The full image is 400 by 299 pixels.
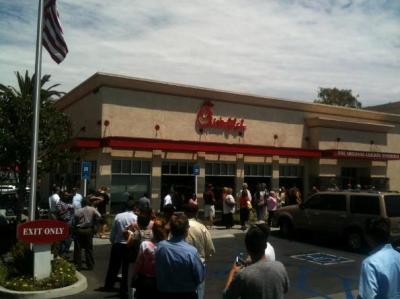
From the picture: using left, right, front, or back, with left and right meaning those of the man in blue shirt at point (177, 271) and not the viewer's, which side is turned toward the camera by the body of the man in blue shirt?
back

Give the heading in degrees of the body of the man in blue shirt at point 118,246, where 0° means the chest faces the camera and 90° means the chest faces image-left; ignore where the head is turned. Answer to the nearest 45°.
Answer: approximately 225°

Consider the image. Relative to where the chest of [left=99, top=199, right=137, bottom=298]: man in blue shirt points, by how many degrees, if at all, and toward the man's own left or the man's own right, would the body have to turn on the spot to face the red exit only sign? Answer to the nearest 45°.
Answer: approximately 135° to the man's own left

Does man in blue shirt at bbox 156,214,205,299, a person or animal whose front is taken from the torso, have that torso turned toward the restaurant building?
yes

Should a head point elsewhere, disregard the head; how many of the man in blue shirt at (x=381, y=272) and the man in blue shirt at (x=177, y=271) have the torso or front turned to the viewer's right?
0
